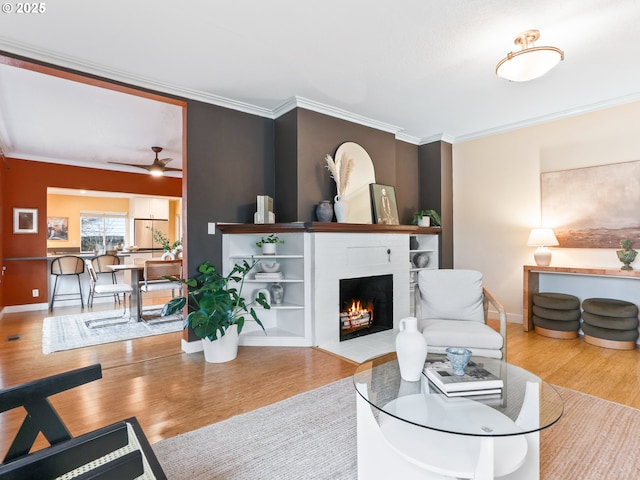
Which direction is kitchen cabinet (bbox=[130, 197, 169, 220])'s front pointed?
toward the camera

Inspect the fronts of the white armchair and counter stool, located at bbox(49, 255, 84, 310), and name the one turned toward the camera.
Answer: the white armchair

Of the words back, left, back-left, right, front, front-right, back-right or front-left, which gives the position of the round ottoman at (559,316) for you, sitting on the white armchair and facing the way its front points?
back-left

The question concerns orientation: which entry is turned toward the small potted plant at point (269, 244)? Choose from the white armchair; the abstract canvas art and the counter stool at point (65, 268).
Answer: the abstract canvas art

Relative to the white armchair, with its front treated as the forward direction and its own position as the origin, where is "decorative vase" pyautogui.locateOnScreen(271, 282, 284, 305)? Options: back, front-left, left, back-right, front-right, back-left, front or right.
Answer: right

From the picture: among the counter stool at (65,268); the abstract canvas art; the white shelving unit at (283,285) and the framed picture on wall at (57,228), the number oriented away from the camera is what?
1

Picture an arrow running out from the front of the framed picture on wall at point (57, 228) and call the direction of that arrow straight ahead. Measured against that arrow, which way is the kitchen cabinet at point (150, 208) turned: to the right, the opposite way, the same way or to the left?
the same way

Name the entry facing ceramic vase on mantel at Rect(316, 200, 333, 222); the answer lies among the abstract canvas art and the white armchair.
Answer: the abstract canvas art

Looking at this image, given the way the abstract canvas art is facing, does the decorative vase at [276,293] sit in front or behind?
in front

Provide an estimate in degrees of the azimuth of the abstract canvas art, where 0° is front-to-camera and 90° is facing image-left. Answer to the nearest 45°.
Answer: approximately 45°

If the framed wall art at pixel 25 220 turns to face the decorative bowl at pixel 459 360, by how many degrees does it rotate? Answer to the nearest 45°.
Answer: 0° — it already faces it

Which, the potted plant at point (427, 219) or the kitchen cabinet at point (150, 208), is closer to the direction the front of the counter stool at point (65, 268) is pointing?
the kitchen cabinet

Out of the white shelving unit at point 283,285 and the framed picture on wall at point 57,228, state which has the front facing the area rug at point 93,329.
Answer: the framed picture on wall

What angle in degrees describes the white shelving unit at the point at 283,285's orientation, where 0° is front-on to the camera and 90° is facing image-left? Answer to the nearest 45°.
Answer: approximately 0°

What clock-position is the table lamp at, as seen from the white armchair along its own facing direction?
The table lamp is roughly at 7 o'clock from the white armchair.

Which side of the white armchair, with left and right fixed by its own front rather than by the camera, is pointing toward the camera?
front

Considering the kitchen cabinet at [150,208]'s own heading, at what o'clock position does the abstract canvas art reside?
The abstract canvas art is roughly at 11 o'clock from the kitchen cabinet.

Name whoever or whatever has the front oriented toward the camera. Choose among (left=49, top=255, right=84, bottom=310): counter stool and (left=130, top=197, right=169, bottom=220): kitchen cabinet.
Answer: the kitchen cabinet
